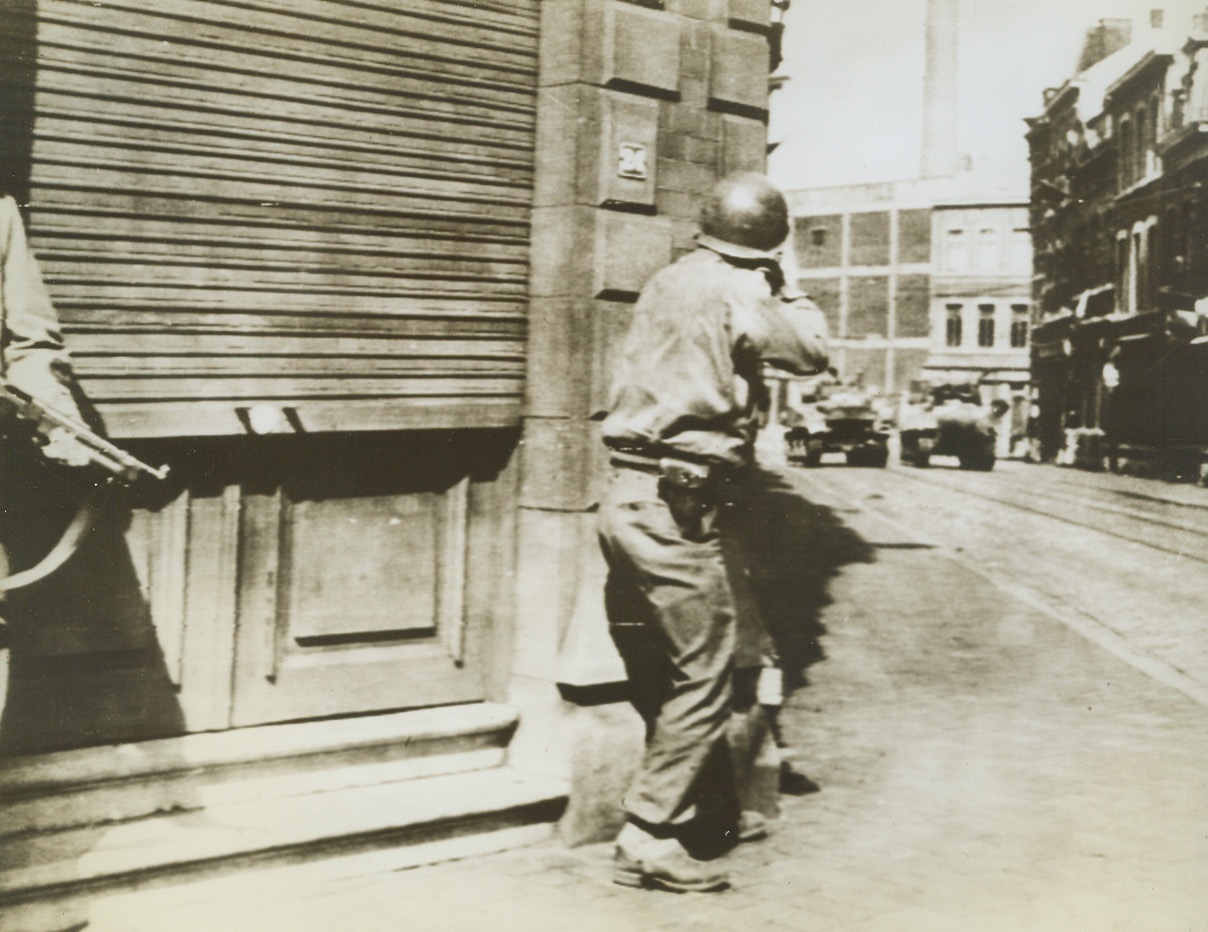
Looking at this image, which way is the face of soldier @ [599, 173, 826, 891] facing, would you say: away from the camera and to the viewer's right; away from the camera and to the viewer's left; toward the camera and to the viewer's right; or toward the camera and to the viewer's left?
away from the camera and to the viewer's right

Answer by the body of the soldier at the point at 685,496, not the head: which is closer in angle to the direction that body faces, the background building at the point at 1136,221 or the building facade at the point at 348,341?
the background building

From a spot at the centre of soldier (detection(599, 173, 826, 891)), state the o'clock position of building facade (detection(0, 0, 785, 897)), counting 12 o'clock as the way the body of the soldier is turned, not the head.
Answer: The building facade is roughly at 8 o'clock from the soldier.

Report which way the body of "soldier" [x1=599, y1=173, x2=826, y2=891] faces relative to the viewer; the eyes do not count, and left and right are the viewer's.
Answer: facing away from the viewer and to the right of the viewer

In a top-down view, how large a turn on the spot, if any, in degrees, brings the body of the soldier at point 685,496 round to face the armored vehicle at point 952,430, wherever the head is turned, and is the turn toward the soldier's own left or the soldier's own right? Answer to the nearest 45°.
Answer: approximately 45° to the soldier's own left
